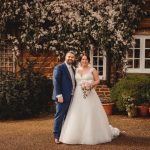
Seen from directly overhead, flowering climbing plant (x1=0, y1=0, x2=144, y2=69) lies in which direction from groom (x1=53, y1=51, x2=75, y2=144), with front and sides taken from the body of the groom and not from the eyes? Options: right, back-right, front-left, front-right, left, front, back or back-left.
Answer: back-left

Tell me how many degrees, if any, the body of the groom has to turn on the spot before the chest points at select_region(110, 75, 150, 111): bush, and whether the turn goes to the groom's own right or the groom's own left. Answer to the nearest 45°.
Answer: approximately 90° to the groom's own left

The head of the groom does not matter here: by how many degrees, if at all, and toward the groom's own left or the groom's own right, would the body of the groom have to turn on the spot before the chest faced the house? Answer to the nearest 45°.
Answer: approximately 135° to the groom's own left

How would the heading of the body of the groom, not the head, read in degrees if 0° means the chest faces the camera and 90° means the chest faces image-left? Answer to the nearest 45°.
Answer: approximately 315°

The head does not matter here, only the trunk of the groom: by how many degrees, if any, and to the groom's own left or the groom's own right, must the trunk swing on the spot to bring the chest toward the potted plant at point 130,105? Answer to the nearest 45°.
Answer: approximately 90° to the groom's own left

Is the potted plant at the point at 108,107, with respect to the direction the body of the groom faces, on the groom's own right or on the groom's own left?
on the groom's own left

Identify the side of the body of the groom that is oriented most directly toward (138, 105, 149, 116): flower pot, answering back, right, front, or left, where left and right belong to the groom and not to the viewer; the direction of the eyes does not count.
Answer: left
